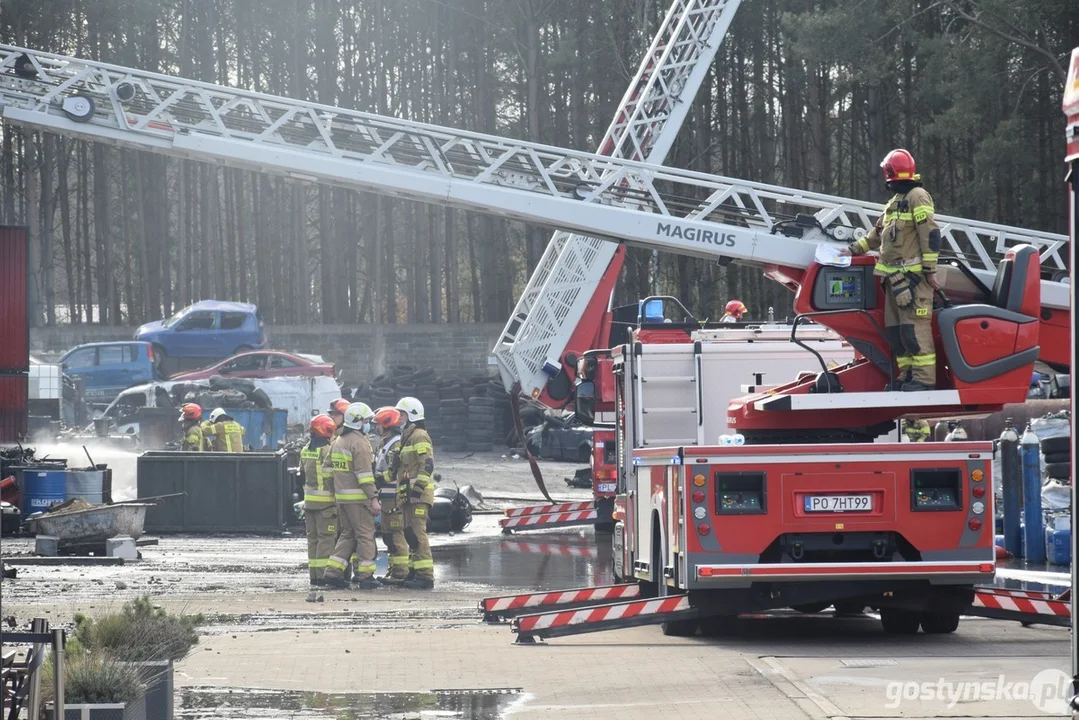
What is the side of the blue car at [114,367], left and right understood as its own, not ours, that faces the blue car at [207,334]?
back

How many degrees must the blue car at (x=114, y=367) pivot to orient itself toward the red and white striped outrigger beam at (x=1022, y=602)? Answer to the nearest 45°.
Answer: approximately 90° to its left

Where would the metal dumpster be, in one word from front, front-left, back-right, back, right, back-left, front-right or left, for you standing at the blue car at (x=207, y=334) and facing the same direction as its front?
left

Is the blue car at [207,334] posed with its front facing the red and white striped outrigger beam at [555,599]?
no

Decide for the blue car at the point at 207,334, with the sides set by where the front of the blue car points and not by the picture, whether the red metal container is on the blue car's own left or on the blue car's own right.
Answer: on the blue car's own left

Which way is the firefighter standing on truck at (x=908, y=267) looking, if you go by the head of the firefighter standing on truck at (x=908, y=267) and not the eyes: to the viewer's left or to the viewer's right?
to the viewer's left

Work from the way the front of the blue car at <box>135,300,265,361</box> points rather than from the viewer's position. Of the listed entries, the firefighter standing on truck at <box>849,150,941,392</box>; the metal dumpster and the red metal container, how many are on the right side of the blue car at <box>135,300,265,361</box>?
0

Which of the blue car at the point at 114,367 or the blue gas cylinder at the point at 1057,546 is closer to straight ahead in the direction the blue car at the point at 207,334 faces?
the blue car

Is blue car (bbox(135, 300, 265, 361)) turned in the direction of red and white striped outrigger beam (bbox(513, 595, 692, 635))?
no

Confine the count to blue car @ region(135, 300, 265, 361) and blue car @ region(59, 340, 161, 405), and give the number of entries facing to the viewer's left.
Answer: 2

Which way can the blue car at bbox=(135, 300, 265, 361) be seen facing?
to the viewer's left

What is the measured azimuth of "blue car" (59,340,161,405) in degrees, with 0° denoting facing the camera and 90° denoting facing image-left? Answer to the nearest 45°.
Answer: approximately 90°

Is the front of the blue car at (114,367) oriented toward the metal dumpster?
no
